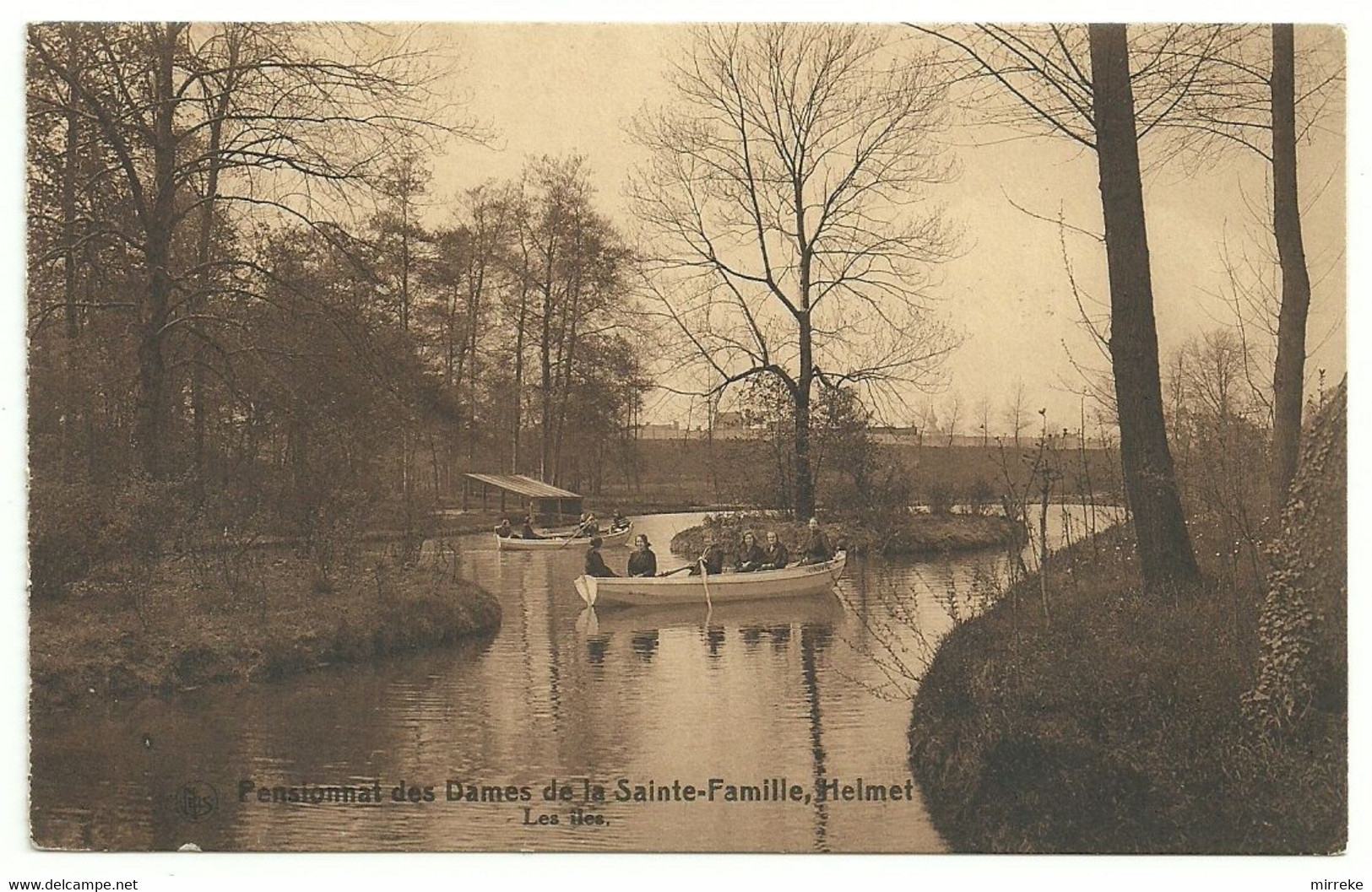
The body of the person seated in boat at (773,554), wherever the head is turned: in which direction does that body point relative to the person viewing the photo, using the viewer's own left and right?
facing the viewer and to the left of the viewer

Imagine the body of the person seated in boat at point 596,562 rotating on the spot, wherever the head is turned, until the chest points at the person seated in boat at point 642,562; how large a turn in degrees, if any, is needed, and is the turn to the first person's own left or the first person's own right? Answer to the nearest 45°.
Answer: approximately 45° to the first person's own left

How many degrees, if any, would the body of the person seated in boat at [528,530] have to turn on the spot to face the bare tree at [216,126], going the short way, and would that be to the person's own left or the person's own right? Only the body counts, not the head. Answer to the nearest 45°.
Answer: approximately 135° to the person's own right

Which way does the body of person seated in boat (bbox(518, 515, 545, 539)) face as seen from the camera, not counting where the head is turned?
to the viewer's right

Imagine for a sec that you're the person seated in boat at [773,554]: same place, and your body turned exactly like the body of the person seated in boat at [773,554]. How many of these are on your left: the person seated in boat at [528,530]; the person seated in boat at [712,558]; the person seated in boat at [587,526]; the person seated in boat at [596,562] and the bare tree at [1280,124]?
1
